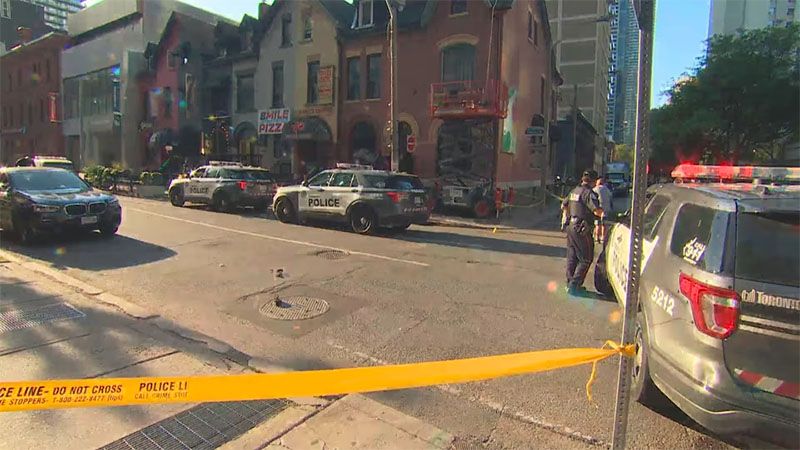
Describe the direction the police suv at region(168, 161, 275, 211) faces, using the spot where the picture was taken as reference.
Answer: facing away from the viewer and to the left of the viewer

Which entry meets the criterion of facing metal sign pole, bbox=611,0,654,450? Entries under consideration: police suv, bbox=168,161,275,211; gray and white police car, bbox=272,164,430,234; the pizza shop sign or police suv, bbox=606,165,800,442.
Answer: the pizza shop sign

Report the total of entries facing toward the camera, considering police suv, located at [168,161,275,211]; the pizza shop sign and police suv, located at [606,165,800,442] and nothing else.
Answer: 1

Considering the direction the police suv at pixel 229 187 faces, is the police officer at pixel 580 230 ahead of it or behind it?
behind

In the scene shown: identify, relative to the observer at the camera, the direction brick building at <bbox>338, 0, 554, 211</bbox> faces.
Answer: facing the viewer and to the left of the viewer

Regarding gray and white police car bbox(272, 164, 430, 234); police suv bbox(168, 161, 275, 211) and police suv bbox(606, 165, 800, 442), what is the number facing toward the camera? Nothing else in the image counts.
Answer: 0

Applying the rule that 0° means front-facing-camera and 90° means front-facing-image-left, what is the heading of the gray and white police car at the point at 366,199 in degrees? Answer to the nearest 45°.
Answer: approximately 135°

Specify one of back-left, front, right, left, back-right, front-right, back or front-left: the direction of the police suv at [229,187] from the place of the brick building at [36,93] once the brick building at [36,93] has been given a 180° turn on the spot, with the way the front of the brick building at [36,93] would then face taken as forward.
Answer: back-right

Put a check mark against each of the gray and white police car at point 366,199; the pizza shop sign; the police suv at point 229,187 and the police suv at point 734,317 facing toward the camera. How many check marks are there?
1

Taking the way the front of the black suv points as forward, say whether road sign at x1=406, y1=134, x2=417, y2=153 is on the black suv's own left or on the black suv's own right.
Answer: on the black suv's own left

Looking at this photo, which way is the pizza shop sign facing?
toward the camera

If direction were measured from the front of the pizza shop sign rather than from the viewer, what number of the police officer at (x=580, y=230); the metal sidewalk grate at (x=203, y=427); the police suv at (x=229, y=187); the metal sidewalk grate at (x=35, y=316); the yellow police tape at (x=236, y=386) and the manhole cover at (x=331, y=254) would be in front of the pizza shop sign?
6

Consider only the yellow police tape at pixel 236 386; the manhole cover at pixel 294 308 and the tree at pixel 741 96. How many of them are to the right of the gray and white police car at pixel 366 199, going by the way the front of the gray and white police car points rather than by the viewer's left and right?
1

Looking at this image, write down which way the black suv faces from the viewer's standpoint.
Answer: facing the viewer and to the right of the viewer

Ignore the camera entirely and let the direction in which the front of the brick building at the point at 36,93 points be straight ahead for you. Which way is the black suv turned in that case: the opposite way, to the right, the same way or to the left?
to the left

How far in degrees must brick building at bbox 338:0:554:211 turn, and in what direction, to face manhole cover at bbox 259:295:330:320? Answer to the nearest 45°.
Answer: approximately 45° to its left

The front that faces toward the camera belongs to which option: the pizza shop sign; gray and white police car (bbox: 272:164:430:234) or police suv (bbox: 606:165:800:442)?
the pizza shop sign
